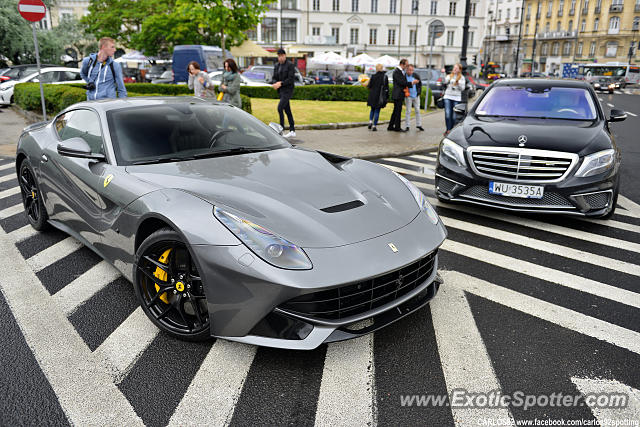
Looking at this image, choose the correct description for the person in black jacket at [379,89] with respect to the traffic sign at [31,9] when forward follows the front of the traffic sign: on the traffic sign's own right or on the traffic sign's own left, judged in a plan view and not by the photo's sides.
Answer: on the traffic sign's own left

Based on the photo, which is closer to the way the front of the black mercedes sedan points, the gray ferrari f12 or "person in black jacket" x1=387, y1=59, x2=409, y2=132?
the gray ferrari f12

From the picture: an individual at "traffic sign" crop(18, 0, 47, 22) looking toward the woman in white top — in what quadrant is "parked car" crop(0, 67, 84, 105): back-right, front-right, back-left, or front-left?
back-left

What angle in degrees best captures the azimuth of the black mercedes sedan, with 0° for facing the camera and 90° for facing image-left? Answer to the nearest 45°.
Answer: approximately 0°
